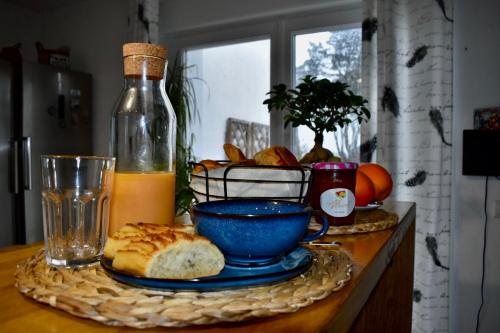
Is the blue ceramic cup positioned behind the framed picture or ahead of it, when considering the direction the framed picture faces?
ahead

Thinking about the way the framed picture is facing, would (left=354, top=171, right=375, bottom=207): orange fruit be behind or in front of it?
in front

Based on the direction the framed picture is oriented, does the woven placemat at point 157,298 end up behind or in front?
in front

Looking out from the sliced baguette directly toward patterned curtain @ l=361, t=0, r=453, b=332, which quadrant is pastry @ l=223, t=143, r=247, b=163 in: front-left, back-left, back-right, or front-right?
front-left

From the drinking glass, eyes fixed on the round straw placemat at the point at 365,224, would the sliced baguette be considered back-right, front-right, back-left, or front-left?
front-right

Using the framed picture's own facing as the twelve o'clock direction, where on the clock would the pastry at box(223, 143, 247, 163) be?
The pastry is roughly at 11 o'clock from the framed picture.

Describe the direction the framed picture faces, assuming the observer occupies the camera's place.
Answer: facing the viewer and to the left of the viewer
